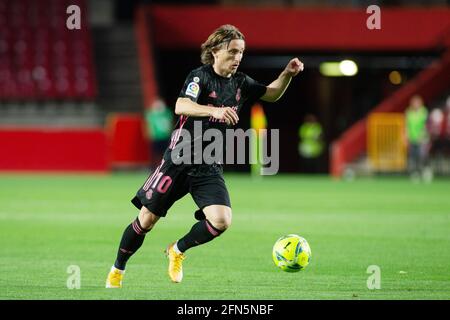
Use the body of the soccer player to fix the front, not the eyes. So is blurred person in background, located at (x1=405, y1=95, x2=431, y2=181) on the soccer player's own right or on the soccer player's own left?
on the soccer player's own left

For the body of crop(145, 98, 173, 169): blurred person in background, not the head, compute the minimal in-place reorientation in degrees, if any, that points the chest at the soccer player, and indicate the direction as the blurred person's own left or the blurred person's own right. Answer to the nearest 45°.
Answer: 0° — they already face them

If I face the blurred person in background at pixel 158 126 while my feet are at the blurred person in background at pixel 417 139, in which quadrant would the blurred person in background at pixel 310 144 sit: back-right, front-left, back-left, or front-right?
front-right

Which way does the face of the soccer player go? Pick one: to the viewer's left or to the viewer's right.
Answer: to the viewer's right

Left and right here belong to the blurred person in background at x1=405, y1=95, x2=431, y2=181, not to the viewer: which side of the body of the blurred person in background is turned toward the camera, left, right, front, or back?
front

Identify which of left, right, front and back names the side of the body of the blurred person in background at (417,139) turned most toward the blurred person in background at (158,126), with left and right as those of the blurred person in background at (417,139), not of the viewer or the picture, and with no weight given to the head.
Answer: right

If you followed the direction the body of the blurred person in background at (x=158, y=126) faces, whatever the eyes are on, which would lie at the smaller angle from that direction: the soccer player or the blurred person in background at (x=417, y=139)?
the soccer player

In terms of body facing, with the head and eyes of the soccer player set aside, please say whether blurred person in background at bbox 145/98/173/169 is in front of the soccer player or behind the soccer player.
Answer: behind

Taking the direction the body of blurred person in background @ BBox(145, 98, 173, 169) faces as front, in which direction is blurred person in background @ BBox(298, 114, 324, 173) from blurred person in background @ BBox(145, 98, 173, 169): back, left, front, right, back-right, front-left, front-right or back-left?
back-left

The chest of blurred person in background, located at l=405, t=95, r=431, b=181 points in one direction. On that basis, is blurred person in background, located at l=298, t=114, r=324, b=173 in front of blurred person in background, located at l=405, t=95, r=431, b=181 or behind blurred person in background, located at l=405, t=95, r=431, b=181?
behind

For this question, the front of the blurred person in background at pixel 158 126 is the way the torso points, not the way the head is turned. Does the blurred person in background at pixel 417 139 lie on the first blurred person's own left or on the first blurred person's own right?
on the first blurred person's own left

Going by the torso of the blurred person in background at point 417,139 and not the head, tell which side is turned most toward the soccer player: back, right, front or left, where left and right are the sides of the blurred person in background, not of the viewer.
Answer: front

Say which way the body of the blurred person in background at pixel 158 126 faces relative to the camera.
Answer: toward the camera

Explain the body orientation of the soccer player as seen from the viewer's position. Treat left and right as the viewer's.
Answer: facing the viewer and to the right of the viewer

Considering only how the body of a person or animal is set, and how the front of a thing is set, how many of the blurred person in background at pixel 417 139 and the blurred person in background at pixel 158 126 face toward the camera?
2
